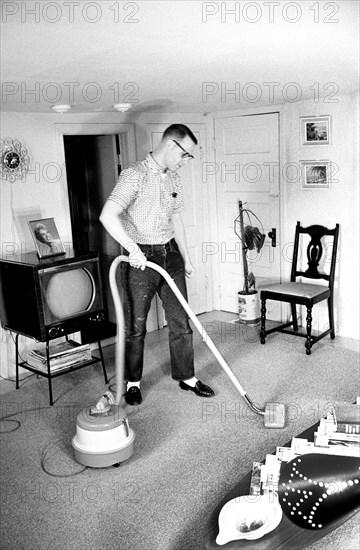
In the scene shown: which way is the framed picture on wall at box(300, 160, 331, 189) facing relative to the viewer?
toward the camera

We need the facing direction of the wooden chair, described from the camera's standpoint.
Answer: facing the viewer and to the left of the viewer

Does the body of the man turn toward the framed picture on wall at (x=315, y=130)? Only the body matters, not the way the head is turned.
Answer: no

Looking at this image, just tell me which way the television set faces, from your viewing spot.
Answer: facing the viewer and to the right of the viewer

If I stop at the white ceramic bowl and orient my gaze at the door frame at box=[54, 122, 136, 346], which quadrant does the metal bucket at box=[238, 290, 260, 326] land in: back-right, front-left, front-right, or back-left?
front-right

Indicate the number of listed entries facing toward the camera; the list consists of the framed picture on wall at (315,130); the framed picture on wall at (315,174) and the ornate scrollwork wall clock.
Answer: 3

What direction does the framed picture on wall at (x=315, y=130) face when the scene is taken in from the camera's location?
facing the viewer

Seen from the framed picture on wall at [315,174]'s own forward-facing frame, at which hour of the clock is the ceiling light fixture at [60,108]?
The ceiling light fixture is roughly at 2 o'clock from the framed picture on wall.

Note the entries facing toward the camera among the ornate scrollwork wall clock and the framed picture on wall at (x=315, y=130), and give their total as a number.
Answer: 2

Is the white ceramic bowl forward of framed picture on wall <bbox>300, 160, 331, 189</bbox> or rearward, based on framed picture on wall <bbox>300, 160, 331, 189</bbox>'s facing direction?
forward

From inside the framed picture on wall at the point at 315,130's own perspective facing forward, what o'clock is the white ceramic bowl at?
The white ceramic bowl is roughly at 12 o'clock from the framed picture on wall.

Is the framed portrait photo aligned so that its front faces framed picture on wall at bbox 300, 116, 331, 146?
no
